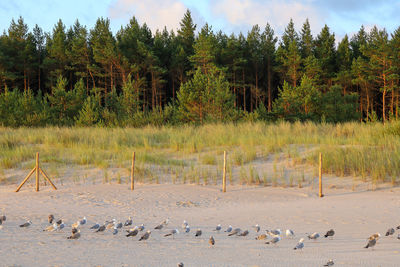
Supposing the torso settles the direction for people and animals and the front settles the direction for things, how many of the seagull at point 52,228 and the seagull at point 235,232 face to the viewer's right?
2

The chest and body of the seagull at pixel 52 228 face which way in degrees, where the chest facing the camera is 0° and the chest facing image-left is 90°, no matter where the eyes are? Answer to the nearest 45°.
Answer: approximately 270°

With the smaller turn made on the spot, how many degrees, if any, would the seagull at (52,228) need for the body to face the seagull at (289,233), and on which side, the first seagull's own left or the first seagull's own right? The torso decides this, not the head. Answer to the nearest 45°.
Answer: approximately 45° to the first seagull's own right

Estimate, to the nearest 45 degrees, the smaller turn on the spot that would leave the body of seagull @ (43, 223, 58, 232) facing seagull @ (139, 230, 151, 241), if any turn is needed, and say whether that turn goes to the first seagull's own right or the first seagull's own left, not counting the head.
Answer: approximately 45° to the first seagull's own right

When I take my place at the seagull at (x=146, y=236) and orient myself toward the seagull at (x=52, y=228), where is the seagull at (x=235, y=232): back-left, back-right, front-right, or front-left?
back-right

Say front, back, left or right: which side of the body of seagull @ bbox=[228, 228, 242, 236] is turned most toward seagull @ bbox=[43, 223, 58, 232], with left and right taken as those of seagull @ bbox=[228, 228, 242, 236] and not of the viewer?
back

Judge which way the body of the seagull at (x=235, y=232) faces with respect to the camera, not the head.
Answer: to the viewer's right
